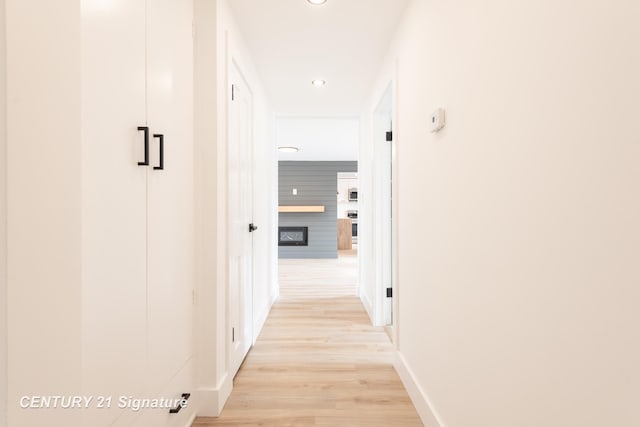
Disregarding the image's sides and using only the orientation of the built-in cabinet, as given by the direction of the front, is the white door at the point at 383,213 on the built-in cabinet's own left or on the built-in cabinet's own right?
on the built-in cabinet's own left

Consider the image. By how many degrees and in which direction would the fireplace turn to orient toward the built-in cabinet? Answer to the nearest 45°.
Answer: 0° — it already faces it

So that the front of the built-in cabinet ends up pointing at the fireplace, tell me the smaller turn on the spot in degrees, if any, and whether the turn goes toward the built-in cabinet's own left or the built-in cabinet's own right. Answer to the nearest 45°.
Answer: approximately 90° to the built-in cabinet's own left

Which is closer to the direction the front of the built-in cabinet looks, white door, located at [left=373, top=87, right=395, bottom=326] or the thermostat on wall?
the thermostat on wall

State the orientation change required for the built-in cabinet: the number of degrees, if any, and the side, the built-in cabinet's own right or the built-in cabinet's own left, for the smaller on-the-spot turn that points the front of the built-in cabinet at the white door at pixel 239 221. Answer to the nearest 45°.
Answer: approximately 90° to the built-in cabinet's own left

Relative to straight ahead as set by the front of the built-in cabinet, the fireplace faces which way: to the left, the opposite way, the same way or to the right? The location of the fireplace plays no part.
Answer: to the right

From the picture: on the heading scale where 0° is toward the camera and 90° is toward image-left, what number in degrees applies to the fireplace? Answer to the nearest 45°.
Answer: approximately 0°

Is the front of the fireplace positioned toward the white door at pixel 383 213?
yes

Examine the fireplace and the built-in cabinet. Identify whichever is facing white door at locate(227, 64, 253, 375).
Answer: the fireplace

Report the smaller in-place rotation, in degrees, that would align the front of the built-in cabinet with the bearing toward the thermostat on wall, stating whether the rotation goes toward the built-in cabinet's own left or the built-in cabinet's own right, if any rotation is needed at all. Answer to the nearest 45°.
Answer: approximately 45° to the built-in cabinet's own left
